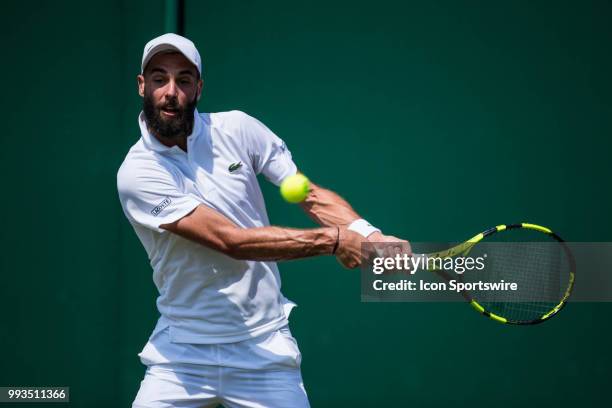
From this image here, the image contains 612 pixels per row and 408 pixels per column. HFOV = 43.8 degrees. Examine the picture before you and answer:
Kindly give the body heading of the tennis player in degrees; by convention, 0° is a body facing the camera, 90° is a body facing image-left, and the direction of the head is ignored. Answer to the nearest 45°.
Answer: approximately 0°
